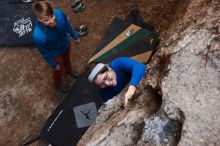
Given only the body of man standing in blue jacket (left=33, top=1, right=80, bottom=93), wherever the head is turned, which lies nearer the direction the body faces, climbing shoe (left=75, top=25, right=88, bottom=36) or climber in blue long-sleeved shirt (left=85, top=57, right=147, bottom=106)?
the climber in blue long-sleeved shirt

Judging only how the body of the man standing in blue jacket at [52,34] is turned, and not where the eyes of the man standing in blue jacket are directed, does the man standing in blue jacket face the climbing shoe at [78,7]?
no

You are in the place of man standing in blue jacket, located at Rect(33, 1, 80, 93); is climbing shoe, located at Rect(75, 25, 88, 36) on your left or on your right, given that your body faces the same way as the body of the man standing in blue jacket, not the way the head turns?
on your left

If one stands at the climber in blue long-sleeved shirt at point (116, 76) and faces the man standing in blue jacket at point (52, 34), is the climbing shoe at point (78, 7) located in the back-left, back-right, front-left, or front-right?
front-right

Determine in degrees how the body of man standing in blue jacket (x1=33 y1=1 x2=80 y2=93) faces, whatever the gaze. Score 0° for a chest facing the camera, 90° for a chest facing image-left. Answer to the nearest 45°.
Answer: approximately 315°

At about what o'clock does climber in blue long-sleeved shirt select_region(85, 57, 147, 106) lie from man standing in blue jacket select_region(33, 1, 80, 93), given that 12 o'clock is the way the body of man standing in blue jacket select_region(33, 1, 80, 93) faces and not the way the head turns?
climber in blue long-sleeved shirt select_region(85, 57, 147, 106) is roughly at 1 o'clock from man standing in blue jacket select_region(33, 1, 80, 93).

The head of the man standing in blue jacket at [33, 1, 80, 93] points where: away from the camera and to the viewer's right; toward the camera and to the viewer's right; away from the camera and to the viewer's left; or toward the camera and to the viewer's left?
toward the camera and to the viewer's right
